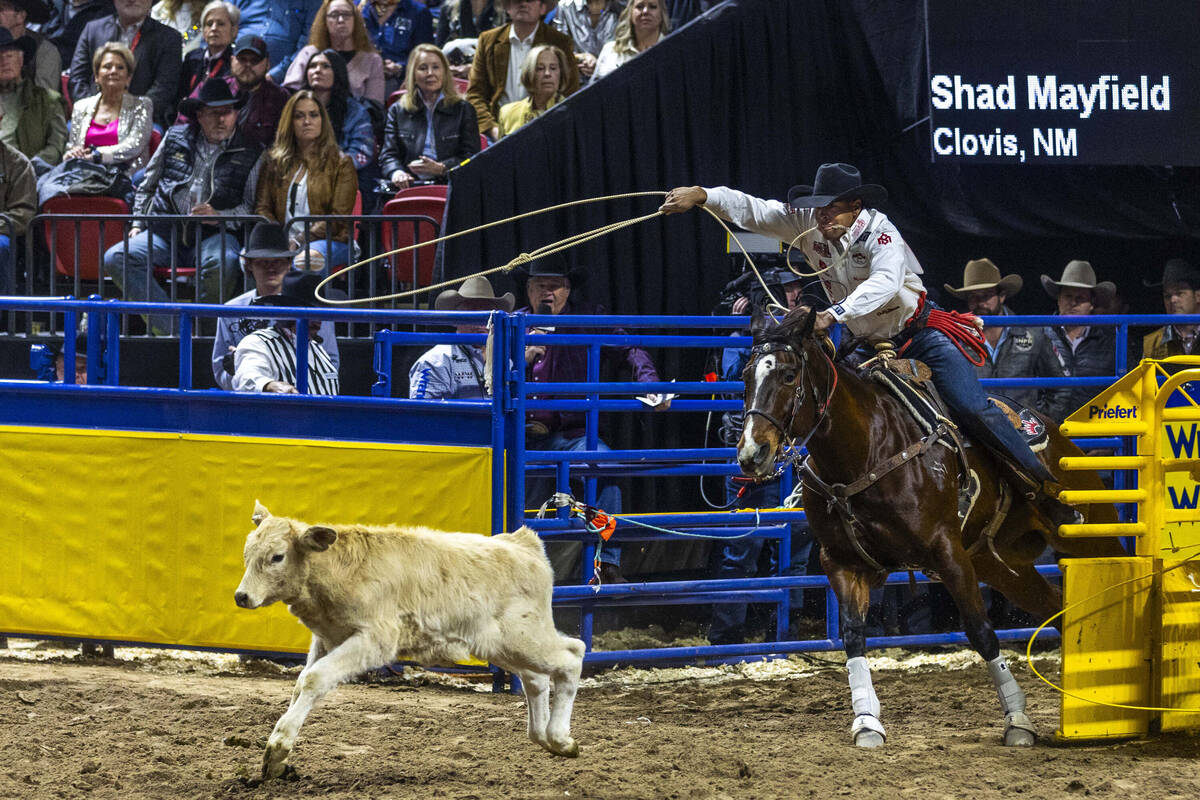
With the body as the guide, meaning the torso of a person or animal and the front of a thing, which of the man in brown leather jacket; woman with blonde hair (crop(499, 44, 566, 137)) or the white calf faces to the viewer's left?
the white calf

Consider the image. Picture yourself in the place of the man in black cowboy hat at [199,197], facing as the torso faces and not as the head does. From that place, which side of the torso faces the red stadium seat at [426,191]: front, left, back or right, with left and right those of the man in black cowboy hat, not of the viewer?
left

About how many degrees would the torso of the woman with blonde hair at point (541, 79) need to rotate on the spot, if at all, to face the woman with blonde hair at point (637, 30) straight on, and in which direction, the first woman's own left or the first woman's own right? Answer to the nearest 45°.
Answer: approximately 90° to the first woman's own left

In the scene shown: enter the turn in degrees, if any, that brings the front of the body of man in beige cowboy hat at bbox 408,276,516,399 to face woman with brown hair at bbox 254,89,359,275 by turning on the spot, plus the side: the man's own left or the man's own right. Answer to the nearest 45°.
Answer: approximately 180°

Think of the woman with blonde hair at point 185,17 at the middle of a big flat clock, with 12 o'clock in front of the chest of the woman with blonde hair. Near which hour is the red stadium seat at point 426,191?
The red stadium seat is roughly at 11 o'clock from the woman with blonde hair.

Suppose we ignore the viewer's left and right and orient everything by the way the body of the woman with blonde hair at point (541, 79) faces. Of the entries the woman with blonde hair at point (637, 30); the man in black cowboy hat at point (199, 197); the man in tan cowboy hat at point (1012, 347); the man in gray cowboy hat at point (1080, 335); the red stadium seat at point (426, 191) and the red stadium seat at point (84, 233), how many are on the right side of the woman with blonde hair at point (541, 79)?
3

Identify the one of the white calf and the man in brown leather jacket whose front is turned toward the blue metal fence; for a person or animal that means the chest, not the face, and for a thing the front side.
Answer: the man in brown leather jacket

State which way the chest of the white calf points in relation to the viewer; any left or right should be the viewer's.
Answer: facing to the left of the viewer

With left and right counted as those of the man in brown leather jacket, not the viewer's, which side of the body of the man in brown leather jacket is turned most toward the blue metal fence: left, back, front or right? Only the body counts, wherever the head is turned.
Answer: front

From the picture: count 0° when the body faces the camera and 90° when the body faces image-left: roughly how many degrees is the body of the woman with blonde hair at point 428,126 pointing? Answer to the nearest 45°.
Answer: approximately 0°

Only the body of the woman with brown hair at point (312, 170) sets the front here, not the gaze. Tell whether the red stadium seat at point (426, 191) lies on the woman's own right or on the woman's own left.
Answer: on the woman's own left

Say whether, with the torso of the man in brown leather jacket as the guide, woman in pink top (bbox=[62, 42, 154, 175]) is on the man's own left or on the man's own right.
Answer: on the man's own right
